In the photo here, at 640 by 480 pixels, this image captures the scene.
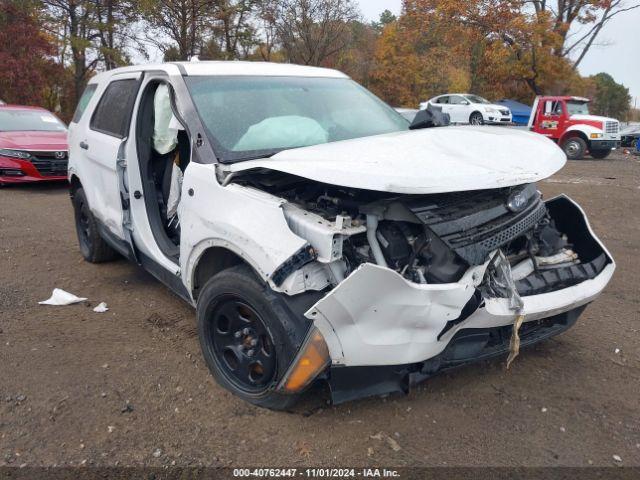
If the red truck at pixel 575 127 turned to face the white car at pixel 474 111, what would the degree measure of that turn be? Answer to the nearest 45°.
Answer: approximately 180°

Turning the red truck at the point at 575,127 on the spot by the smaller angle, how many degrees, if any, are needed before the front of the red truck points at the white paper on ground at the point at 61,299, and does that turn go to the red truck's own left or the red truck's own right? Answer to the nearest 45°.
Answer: approximately 45° to the red truck's own right

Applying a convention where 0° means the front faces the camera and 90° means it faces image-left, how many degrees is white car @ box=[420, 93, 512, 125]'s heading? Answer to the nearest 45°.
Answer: approximately 315°

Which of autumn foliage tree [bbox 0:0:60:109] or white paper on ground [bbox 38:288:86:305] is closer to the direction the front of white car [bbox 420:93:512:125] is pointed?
the white paper on ground

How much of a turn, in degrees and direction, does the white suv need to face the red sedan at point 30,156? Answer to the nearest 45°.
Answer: approximately 180°

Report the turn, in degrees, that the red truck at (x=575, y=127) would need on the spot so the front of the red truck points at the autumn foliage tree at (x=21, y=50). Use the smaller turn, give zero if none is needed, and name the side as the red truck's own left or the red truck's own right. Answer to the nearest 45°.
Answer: approximately 135° to the red truck's own right

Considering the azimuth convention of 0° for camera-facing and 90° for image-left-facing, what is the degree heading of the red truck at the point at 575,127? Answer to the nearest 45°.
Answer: approximately 315°

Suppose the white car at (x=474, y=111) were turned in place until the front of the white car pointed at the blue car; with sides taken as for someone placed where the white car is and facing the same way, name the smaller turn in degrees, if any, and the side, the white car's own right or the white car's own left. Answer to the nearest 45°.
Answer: approximately 90° to the white car's own left
